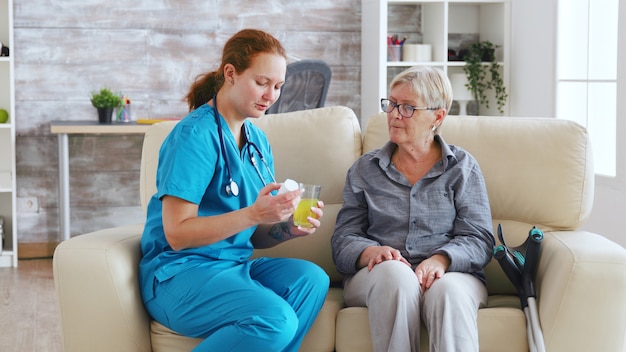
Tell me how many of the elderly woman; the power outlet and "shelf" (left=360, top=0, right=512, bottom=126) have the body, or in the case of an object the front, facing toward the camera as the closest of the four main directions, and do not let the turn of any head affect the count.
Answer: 3

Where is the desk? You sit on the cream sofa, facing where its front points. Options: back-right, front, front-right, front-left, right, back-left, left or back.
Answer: back-right

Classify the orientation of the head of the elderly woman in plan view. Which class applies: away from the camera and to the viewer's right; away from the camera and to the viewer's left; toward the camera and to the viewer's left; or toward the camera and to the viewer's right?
toward the camera and to the viewer's left

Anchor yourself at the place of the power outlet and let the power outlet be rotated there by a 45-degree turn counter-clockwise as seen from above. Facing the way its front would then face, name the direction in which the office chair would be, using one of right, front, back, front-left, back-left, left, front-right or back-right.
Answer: front

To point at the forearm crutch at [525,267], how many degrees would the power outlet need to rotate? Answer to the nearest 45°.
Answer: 0° — it already faces it

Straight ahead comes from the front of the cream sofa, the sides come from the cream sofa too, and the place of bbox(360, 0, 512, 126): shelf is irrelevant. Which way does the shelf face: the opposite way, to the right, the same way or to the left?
the same way

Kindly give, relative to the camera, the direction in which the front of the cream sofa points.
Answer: facing the viewer

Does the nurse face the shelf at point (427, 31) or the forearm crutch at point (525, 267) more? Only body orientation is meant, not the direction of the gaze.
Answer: the forearm crutch

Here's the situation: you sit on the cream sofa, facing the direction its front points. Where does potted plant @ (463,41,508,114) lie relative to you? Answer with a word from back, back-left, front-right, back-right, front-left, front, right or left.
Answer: back

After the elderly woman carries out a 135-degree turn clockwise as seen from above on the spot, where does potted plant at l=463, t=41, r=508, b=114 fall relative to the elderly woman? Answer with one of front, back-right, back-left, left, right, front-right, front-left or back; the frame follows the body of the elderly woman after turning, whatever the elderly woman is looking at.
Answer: front-right

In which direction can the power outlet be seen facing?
toward the camera

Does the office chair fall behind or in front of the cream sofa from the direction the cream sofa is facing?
behind

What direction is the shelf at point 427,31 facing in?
toward the camera

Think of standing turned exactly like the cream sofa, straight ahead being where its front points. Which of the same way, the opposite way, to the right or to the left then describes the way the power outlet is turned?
the same way
